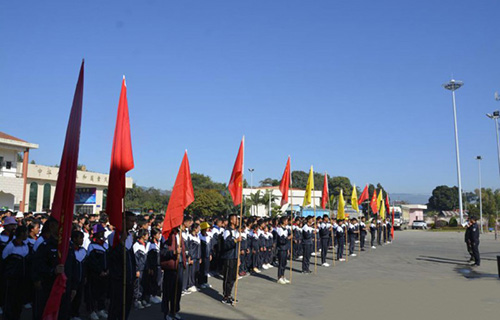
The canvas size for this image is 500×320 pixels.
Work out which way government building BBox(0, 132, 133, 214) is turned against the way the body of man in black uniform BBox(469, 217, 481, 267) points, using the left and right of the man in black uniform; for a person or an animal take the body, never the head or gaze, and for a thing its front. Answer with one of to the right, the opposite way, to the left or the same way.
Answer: the opposite way

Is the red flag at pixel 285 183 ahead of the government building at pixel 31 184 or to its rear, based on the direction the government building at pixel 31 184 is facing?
ahead

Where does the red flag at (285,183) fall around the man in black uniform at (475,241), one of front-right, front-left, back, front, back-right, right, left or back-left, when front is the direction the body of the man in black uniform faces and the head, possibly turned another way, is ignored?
front-left

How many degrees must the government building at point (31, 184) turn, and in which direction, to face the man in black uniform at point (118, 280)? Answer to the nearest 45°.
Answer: approximately 45° to its right

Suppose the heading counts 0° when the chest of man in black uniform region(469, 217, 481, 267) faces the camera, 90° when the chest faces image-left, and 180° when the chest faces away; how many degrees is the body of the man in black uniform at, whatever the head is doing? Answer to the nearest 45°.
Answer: approximately 90°

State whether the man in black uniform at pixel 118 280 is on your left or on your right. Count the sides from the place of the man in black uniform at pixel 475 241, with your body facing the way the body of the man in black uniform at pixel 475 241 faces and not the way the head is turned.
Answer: on your left

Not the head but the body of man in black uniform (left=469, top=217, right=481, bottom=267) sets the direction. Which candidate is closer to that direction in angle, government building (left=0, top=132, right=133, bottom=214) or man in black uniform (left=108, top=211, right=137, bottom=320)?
the government building

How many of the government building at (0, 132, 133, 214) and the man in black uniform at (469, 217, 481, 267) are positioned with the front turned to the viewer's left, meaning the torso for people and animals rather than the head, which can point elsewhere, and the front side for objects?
1

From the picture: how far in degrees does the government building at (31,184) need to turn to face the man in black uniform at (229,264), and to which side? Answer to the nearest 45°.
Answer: approximately 45° to its right

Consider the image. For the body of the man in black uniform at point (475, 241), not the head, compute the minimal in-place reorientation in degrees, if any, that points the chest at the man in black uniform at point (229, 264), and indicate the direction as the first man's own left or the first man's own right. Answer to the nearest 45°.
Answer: approximately 45° to the first man's own left

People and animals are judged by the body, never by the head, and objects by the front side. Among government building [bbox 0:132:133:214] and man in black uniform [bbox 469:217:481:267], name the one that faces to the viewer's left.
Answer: the man in black uniform

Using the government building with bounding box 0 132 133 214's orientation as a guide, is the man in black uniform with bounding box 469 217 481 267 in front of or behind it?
in front
